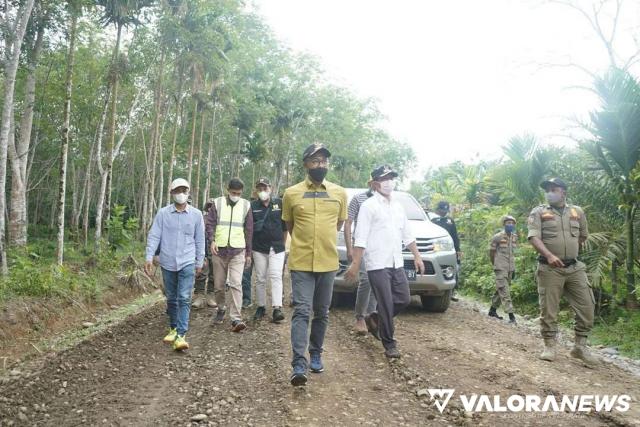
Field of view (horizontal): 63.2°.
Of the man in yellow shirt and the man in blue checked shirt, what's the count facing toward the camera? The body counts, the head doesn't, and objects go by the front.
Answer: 2

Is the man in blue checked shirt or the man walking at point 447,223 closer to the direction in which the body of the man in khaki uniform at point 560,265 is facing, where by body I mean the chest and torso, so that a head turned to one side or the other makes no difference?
the man in blue checked shirt

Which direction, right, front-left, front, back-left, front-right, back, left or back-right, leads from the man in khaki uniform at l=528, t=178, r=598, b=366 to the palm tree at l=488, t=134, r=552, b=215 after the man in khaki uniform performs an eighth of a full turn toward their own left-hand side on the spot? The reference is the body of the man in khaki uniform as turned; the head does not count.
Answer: back-left

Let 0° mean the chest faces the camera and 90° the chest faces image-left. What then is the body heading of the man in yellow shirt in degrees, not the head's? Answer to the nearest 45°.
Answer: approximately 0°

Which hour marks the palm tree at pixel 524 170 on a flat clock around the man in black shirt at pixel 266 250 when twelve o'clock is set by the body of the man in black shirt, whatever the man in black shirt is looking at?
The palm tree is roughly at 8 o'clock from the man in black shirt.
